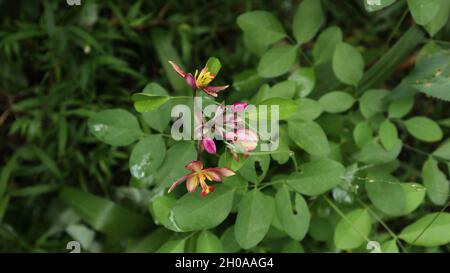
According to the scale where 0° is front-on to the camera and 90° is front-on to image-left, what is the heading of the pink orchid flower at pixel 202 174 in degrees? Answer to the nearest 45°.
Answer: approximately 0°
